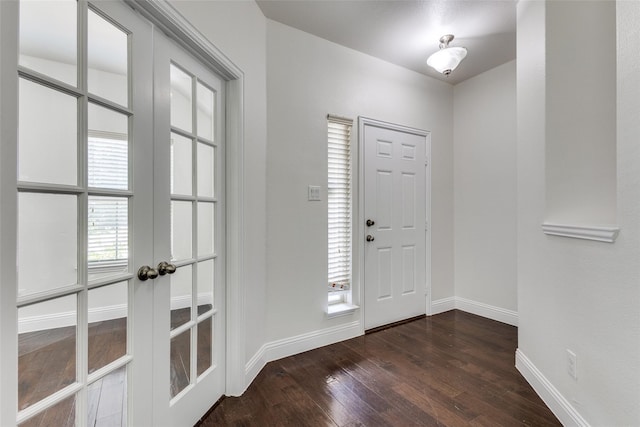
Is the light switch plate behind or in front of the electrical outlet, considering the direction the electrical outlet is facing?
in front

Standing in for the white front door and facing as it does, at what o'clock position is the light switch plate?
The light switch plate is roughly at 3 o'clock from the white front door.

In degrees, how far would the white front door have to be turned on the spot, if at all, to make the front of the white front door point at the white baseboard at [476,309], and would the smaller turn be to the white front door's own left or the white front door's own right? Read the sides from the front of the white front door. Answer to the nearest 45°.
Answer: approximately 90° to the white front door's own left

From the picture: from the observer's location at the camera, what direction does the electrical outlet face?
facing the viewer and to the left of the viewer

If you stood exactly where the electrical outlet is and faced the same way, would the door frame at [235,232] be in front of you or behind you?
in front

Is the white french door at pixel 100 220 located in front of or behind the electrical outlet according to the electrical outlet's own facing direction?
in front

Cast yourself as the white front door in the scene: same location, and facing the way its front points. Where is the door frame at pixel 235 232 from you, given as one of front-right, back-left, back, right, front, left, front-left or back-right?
right

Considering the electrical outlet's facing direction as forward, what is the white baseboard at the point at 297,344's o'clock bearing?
The white baseboard is roughly at 1 o'clock from the electrical outlet.

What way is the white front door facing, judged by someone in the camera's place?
facing the viewer and to the right of the viewer

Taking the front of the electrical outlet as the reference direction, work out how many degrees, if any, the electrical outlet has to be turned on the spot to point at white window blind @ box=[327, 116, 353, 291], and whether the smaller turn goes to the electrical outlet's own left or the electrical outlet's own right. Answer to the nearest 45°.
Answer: approximately 45° to the electrical outlet's own right

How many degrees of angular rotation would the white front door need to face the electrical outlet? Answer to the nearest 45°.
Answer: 0° — it already faces it

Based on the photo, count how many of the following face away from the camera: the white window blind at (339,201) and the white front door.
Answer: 0

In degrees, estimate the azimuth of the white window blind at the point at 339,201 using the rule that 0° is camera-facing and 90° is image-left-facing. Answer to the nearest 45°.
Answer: approximately 315°

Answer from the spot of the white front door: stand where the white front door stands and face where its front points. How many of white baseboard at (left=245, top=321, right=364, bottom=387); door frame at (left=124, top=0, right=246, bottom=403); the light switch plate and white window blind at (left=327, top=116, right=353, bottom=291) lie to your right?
4

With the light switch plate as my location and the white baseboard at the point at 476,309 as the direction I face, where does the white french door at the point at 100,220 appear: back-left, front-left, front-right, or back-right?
back-right
